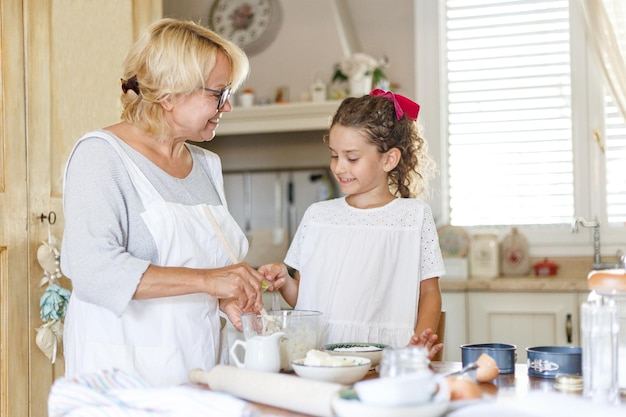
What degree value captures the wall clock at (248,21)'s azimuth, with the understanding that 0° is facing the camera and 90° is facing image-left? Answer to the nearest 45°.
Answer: approximately 0°

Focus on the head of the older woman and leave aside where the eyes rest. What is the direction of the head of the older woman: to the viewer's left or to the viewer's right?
to the viewer's right

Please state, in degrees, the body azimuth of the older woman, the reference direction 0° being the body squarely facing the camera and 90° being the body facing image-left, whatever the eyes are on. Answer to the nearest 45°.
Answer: approximately 315°

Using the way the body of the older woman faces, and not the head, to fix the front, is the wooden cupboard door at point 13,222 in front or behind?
behind

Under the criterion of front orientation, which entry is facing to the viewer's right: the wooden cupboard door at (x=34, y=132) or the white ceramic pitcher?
the white ceramic pitcher

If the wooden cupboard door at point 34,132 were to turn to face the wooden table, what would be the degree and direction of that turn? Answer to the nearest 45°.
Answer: approximately 45° to its left

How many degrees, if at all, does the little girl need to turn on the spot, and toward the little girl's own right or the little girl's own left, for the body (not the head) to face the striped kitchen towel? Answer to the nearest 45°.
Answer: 0° — they already face it

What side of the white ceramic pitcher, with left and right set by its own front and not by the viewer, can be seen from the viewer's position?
right

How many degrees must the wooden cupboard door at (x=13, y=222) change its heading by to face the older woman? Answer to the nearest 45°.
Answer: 0° — it already faces them
